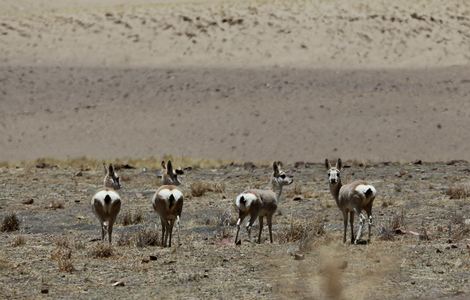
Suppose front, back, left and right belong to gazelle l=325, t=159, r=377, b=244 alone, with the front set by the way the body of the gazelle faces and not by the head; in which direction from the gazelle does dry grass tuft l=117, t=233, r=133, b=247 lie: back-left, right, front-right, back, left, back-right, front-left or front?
front-left

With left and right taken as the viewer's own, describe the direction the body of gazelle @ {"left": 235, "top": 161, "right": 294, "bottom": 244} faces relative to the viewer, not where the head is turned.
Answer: facing away from the viewer and to the right of the viewer

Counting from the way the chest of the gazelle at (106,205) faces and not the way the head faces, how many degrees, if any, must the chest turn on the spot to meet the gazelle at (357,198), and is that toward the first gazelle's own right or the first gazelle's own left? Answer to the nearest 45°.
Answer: approximately 90° to the first gazelle's own right

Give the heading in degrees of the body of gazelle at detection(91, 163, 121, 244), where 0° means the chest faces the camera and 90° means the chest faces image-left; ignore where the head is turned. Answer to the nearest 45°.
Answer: approximately 180°

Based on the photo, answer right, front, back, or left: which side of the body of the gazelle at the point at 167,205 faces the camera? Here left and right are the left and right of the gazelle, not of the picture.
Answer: back

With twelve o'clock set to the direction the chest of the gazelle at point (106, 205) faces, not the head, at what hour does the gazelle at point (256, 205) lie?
the gazelle at point (256, 205) is roughly at 3 o'clock from the gazelle at point (106, 205).

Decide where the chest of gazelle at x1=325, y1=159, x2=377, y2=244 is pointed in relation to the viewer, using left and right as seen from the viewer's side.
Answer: facing away from the viewer and to the left of the viewer

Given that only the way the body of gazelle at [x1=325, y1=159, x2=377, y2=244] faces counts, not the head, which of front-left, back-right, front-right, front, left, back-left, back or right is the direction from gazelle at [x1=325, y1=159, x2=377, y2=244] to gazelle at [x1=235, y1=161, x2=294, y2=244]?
front-left

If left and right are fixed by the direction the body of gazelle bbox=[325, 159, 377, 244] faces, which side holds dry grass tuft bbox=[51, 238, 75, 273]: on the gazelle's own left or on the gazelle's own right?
on the gazelle's own left

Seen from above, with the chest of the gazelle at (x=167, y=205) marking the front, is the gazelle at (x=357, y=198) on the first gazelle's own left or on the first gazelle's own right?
on the first gazelle's own right

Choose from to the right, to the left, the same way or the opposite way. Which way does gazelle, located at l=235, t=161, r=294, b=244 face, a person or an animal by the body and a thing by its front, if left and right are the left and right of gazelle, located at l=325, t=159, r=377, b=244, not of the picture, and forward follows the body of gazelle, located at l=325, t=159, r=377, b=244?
to the right
